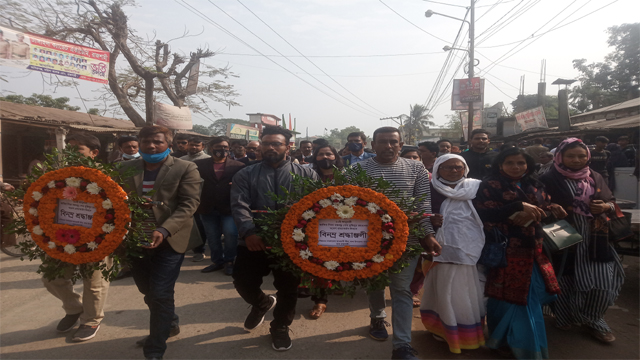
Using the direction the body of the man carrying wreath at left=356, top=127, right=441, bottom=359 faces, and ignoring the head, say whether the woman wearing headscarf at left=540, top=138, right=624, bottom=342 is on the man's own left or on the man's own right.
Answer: on the man's own left

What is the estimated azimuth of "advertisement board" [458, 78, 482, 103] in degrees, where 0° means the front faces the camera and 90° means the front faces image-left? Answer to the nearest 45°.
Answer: approximately 0°

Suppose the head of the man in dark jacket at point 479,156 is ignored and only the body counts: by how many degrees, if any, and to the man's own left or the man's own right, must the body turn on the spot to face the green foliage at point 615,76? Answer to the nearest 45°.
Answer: approximately 180°

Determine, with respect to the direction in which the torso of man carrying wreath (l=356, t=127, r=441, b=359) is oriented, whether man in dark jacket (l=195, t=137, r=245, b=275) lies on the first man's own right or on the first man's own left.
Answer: on the first man's own right

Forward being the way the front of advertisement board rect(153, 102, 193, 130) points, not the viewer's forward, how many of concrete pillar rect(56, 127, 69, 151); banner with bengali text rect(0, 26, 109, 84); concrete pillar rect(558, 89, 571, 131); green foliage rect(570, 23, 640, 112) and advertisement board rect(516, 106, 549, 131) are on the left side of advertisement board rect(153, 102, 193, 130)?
3

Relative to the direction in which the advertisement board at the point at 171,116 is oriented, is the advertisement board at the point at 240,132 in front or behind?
behind

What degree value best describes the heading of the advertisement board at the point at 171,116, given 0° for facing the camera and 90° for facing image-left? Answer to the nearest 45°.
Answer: approximately 0°

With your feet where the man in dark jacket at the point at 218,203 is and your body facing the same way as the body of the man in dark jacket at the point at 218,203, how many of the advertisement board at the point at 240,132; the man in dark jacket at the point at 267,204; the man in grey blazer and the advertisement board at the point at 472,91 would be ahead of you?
2
